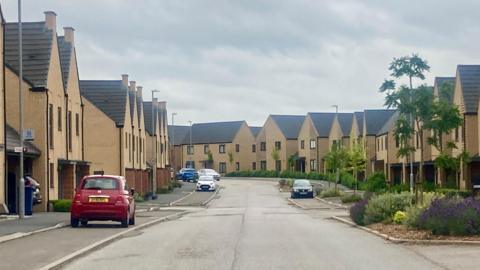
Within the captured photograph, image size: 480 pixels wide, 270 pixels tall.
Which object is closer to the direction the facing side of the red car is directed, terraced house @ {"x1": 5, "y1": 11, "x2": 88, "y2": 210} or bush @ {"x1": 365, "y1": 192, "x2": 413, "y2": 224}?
the terraced house

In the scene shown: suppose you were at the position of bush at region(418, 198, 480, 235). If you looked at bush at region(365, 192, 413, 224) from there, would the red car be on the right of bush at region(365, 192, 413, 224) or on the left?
left

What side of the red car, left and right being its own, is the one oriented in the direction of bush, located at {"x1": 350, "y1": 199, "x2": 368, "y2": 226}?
right

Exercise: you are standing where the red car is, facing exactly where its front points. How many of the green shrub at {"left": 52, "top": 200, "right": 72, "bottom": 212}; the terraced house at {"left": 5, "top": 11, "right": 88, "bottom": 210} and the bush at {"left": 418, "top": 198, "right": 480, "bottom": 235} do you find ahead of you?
2

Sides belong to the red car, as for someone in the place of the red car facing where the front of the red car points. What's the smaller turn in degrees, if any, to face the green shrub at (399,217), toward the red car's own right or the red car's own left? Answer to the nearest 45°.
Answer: approximately 90° to the red car's own right

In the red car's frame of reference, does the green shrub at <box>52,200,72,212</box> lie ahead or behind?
ahead

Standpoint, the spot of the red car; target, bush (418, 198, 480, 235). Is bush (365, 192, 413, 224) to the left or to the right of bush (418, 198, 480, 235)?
left

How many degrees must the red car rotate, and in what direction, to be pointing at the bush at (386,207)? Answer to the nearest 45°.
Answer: approximately 90° to its right

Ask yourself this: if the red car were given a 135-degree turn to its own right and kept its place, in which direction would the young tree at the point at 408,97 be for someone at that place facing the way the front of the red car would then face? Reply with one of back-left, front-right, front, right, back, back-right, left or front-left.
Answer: front-left

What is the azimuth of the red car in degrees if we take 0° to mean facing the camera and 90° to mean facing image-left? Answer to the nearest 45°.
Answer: approximately 180°

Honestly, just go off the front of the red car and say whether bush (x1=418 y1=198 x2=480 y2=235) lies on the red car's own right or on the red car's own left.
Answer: on the red car's own right
